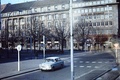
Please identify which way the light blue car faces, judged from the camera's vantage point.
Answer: facing the viewer and to the left of the viewer
